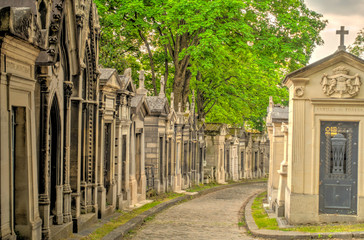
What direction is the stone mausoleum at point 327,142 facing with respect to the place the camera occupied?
facing the viewer
